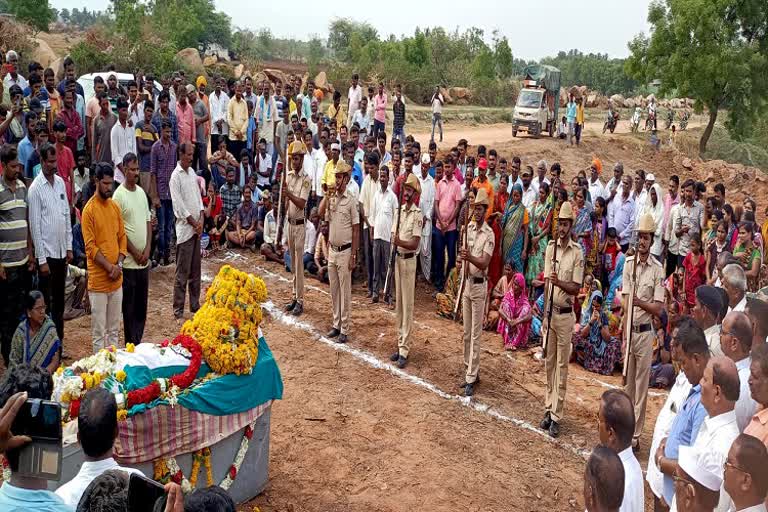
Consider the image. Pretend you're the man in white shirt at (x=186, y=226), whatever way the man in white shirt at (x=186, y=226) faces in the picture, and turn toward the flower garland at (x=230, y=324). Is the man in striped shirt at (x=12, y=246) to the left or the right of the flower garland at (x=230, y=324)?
right

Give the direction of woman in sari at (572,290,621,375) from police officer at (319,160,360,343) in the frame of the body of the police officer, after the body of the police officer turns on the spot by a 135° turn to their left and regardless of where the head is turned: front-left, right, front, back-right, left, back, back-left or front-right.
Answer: front

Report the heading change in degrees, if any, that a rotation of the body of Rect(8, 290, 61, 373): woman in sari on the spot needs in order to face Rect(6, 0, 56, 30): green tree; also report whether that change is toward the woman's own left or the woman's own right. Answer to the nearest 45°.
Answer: approximately 135° to the woman's own left

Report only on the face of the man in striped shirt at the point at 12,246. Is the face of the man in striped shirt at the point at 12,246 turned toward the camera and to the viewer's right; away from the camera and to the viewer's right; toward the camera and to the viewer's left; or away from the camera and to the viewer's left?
toward the camera and to the viewer's right

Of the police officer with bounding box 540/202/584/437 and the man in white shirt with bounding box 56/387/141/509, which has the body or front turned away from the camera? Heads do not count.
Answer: the man in white shirt

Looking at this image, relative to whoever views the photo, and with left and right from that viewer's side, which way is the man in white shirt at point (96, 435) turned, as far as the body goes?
facing away from the viewer

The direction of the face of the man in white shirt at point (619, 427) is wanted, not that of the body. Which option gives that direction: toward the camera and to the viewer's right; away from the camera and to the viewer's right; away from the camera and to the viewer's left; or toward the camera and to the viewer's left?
away from the camera and to the viewer's left

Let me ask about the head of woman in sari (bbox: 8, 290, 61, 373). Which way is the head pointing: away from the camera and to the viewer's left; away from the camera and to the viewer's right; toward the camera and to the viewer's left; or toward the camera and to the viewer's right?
toward the camera and to the viewer's right

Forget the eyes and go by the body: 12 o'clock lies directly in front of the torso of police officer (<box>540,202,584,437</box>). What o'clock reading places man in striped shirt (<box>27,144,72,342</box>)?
The man in striped shirt is roughly at 1 o'clock from the police officer.

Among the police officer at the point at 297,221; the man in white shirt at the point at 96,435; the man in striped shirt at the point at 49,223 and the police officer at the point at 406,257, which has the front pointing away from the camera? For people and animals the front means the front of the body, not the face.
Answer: the man in white shirt

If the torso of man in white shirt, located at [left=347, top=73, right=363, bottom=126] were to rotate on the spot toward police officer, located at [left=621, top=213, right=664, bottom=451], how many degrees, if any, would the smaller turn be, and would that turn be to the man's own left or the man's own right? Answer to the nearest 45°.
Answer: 0° — they already face them
